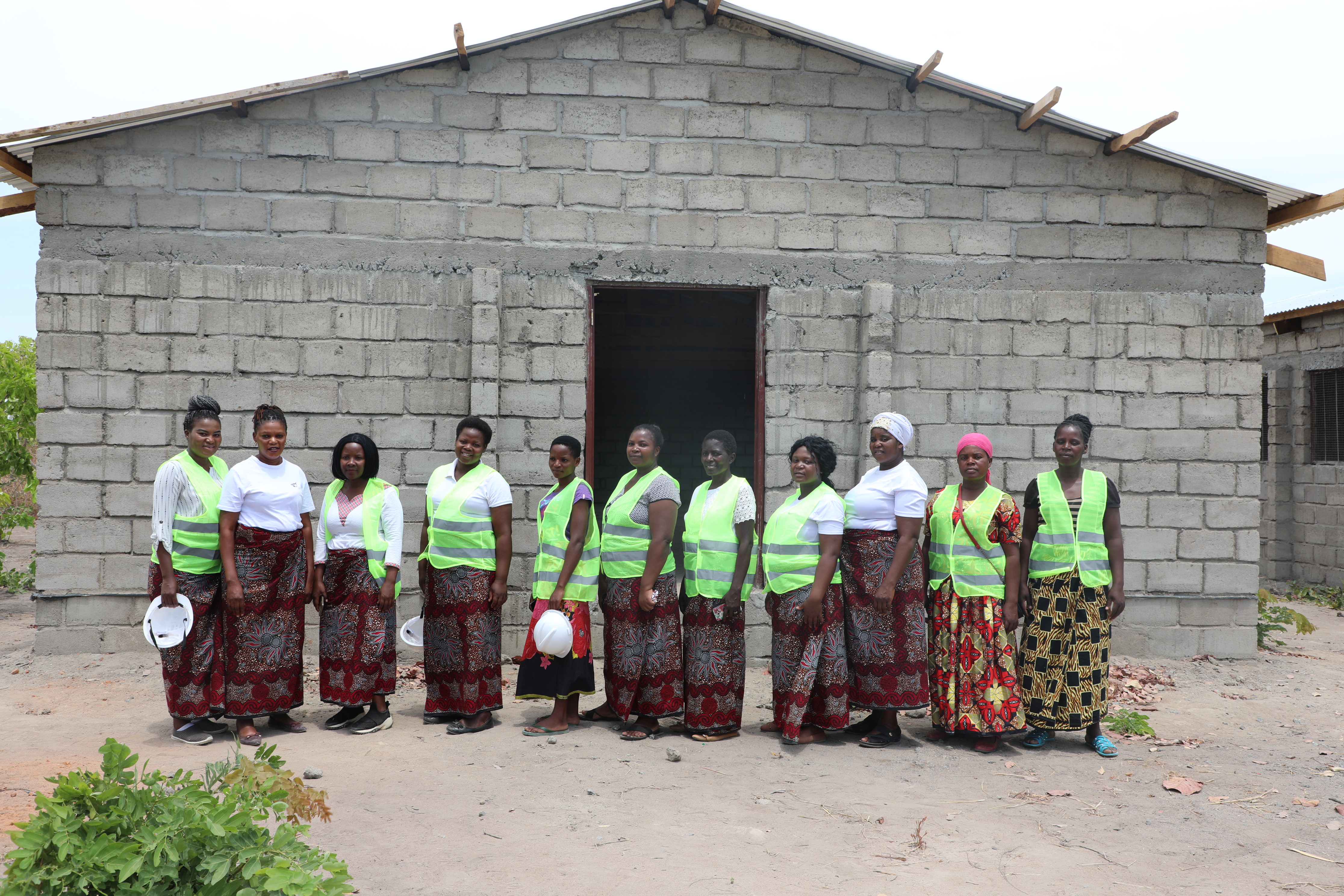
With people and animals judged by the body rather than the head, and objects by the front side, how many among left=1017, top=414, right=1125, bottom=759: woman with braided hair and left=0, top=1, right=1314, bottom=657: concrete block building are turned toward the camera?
2

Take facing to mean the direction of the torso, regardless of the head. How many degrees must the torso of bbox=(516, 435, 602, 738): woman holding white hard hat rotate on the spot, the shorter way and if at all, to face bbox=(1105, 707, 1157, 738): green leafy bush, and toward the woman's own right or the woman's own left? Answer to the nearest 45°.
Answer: approximately 135° to the woman's own left

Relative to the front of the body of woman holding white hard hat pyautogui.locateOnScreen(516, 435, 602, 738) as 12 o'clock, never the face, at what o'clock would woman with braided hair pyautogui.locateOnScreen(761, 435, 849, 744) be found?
The woman with braided hair is roughly at 8 o'clock from the woman holding white hard hat.

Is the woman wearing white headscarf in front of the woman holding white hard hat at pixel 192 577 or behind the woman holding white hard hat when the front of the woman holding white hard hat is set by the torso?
in front

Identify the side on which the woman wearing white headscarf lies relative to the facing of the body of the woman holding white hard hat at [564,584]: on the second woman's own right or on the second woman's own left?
on the second woman's own left

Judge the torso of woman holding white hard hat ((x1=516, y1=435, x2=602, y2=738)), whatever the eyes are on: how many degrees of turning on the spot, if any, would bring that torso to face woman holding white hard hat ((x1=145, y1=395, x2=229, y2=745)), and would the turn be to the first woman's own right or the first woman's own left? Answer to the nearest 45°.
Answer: approximately 45° to the first woman's own right

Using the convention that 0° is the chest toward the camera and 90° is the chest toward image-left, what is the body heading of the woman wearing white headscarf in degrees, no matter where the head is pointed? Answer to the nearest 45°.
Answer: approximately 45°

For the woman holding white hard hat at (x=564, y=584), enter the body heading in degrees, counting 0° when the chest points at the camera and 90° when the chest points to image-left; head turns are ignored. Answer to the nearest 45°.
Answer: approximately 45°

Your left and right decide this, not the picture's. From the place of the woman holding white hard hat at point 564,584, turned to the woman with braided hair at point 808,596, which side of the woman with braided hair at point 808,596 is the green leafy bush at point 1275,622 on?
left
